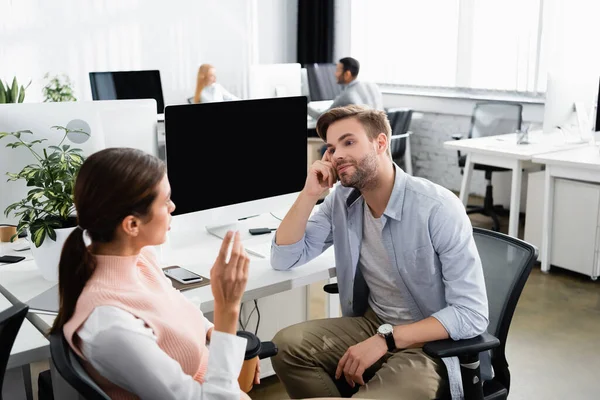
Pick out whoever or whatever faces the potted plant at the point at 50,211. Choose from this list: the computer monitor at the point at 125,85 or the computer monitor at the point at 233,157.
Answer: the computer monitor at the point at 125,85

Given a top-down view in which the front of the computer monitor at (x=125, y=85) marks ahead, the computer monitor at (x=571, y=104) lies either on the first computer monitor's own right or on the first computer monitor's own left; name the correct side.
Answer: on the first computer monitor's own left

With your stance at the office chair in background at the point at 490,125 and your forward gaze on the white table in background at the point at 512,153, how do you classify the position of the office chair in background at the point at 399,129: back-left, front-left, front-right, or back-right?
back-right

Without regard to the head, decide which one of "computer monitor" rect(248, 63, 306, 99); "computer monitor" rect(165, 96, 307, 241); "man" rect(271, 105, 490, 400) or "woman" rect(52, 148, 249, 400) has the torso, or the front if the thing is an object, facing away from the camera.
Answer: "computer monitor" rect(248, 63, 306, 99)

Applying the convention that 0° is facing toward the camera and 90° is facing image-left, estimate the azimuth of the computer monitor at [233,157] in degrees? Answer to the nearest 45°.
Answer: approximately 315°

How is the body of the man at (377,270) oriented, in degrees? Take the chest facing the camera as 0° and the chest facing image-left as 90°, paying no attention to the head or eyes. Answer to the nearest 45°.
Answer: approximately 45°

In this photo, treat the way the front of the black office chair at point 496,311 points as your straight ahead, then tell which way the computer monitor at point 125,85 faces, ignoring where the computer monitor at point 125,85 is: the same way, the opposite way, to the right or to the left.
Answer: to the left

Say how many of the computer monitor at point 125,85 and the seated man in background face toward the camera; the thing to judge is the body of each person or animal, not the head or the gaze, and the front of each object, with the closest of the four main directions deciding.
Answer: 1

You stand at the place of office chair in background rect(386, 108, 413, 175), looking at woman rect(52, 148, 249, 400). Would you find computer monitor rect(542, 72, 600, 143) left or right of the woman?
left

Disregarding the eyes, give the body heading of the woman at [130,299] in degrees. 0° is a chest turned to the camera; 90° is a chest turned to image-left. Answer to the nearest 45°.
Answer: approximately 270°

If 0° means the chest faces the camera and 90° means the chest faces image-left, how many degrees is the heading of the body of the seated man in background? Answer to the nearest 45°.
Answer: approximately 90°

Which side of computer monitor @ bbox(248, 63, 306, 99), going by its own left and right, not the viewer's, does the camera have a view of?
back
